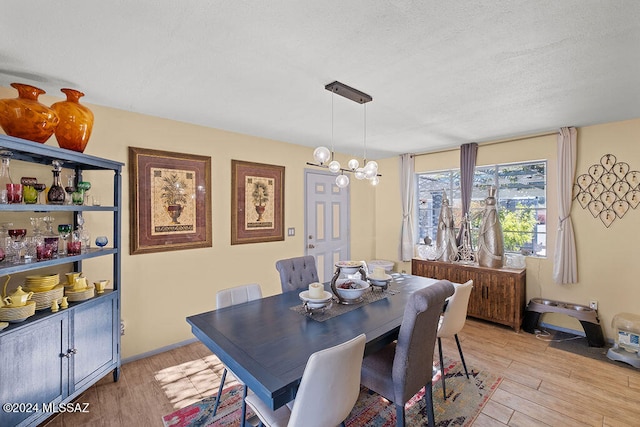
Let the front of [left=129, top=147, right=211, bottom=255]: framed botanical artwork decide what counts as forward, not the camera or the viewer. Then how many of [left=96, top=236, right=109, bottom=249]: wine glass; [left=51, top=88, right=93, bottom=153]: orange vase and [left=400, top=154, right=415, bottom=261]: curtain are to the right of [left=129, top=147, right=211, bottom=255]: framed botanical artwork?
2

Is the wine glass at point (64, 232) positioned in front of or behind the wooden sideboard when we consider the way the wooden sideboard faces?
in front

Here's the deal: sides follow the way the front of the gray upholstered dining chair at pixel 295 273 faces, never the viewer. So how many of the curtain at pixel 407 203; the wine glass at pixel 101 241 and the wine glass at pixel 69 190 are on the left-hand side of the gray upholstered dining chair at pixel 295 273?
1

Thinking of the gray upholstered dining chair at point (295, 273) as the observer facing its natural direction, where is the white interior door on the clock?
The white interior door is roughly at 8 o'clock from the gray upholstered dining chair.

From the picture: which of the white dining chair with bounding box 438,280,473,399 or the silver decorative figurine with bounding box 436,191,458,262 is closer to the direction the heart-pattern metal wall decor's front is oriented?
the white dining chair

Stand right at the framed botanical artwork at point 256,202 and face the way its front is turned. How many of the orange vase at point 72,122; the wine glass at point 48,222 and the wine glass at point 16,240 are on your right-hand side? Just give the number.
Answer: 3

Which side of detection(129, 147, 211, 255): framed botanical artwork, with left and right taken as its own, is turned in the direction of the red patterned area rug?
front

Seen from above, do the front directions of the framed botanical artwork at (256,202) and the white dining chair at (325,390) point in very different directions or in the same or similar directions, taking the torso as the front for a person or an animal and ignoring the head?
very different directions

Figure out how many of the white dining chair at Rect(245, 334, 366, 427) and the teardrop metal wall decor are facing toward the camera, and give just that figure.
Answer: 1

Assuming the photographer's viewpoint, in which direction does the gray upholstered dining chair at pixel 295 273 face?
facing the viewer and to the right of the viewer

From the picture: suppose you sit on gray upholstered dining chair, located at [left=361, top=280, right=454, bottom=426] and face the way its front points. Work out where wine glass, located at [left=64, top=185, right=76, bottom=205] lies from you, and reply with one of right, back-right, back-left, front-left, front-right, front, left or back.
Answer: front-left

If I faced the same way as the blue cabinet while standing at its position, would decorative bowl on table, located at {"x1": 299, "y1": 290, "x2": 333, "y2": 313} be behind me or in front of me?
in front

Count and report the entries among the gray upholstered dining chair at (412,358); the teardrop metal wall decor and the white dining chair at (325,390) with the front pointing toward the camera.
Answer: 1

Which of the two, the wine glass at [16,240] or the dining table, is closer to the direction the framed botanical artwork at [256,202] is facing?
the dining table

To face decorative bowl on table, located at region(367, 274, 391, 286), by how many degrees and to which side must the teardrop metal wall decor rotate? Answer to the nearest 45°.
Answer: approximately 45° to its right
